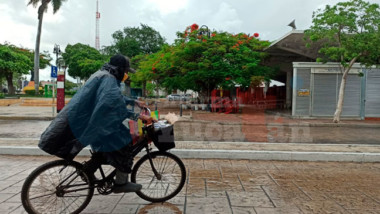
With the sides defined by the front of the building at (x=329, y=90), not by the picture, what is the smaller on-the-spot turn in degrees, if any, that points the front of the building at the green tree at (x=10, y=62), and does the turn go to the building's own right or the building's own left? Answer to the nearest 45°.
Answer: approximately 90° to the building's own right

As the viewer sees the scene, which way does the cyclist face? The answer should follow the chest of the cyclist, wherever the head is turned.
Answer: to the viewer's right

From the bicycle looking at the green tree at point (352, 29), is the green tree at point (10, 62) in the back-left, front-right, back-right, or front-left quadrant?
front-left

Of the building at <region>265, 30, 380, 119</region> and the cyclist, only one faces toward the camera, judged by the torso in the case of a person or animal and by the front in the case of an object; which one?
the building

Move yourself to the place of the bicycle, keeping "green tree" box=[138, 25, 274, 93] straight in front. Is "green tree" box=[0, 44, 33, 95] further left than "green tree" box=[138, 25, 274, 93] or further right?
left

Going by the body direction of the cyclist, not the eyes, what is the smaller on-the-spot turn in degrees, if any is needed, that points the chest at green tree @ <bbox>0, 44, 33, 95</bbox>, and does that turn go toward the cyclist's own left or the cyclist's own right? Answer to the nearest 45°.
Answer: approximately 90° to the cyclist's own left

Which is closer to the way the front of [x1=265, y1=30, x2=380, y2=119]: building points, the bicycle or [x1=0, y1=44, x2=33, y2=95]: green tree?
the bicycle

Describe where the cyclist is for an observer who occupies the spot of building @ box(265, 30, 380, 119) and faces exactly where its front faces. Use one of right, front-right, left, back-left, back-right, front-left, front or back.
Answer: front

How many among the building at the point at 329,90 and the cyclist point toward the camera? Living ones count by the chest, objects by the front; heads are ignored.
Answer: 1

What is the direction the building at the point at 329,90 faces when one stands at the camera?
facing the viewer

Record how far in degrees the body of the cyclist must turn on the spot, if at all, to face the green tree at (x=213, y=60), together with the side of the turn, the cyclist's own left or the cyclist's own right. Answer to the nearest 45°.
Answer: approximately 45° to the cyclist's own left

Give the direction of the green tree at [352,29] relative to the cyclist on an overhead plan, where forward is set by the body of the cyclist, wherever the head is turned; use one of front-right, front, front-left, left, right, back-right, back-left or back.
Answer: front-left

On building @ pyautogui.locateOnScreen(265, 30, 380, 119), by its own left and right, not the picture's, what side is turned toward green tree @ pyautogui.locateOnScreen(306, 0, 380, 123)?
front

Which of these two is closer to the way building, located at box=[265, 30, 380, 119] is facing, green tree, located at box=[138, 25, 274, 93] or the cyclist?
the cyclist
